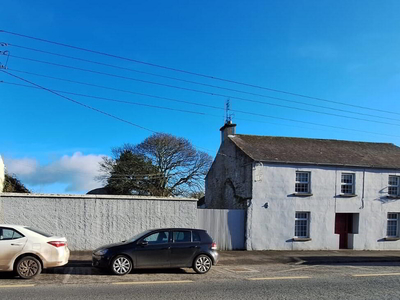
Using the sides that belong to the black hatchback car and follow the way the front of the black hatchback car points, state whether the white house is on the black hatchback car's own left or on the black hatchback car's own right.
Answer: on the black hatchback car's own right

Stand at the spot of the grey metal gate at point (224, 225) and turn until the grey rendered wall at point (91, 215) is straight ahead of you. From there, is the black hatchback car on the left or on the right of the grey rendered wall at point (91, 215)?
left

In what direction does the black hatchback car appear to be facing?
to the viewer's left

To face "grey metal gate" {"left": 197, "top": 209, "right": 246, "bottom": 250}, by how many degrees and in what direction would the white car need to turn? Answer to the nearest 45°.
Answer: approximately 135° to its right

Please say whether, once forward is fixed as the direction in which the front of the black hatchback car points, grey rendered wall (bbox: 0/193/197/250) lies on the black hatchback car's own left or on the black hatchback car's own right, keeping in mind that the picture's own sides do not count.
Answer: on the black hatchback car's own right

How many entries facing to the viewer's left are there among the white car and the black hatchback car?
2

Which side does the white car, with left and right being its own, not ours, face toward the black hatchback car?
back

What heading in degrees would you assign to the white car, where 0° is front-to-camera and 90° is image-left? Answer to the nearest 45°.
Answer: approximately 90°

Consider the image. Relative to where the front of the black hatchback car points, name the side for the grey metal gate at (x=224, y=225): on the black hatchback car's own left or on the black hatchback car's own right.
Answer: on the black hatchback car's own right

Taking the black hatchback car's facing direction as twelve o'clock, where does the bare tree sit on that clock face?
The bare tree is roughly at 3 o'clock from the black hatchback car.

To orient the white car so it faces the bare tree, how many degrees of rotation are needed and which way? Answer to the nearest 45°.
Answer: approximately 90° to its right

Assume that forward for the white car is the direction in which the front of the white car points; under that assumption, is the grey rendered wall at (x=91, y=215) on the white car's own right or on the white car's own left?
on the white car's own right
